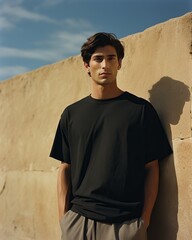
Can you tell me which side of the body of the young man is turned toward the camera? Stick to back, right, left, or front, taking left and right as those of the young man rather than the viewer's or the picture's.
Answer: front

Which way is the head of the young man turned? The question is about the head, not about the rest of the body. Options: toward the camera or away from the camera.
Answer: toward the camera
